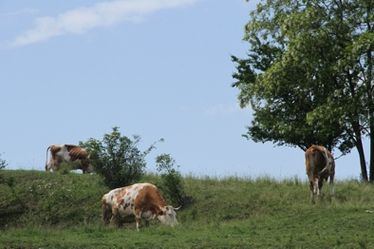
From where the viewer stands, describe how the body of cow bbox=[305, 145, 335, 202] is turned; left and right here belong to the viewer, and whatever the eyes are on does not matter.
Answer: facing away from the viewer and to the right of the viewer

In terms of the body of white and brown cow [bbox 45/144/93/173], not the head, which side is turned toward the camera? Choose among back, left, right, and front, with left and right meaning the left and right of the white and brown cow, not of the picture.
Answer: right

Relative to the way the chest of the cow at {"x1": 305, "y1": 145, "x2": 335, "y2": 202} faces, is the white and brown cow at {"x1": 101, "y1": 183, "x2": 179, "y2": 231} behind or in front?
behind

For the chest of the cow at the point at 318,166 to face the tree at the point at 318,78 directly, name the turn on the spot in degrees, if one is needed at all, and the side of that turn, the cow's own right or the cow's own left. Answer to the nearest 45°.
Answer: approximately 45° to the cow's own left

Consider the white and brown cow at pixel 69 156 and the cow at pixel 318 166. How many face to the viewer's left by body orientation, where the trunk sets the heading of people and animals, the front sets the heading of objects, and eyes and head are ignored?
0

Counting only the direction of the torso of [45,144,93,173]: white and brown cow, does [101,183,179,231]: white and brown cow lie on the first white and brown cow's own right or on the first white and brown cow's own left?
on the first white and brown cow's own right
